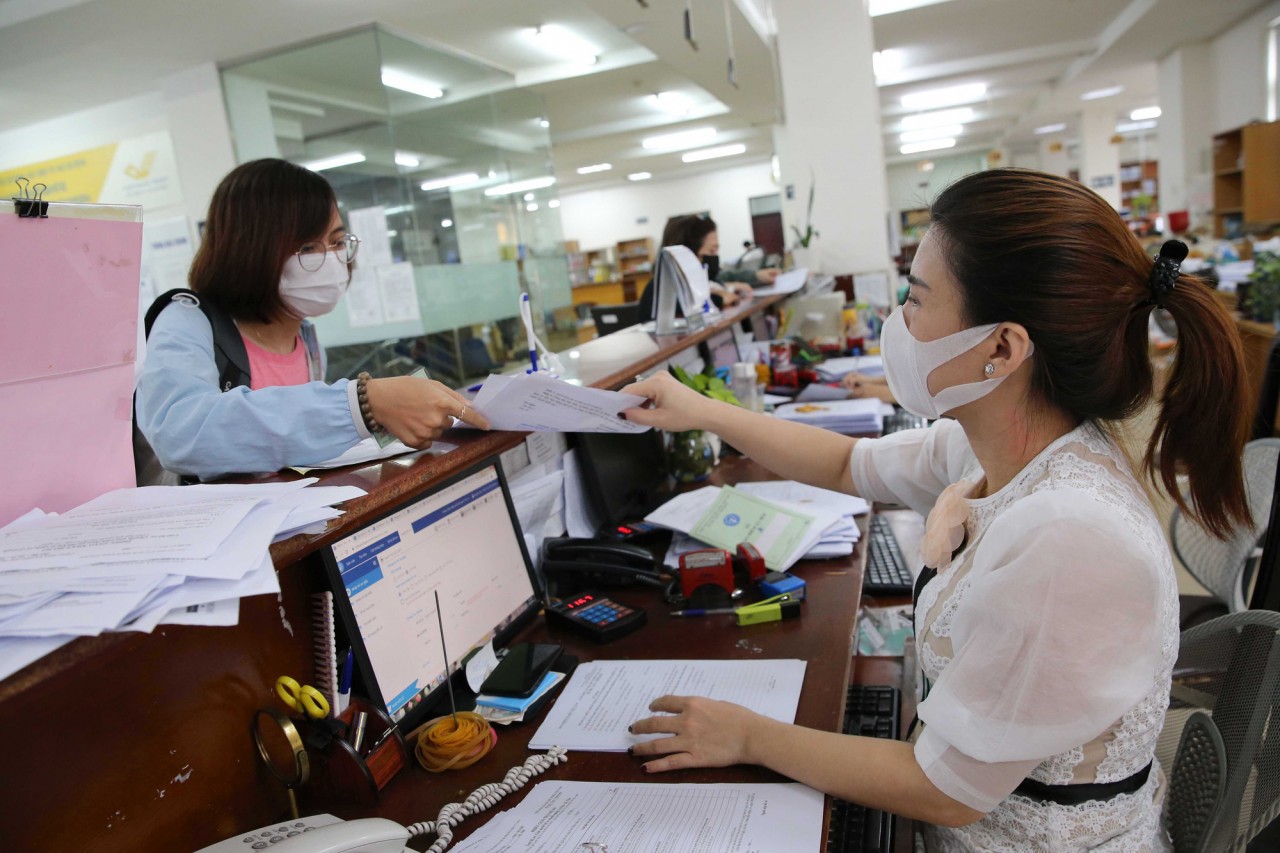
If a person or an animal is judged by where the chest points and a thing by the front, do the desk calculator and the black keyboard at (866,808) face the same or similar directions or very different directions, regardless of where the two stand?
same or similar directions

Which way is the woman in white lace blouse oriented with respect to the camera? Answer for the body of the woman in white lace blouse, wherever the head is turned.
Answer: to the viewer's left

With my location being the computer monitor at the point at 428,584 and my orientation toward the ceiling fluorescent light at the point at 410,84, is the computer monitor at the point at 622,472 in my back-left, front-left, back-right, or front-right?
front-right

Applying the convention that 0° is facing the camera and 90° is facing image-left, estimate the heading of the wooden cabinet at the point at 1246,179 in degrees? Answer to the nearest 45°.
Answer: approximately 45°

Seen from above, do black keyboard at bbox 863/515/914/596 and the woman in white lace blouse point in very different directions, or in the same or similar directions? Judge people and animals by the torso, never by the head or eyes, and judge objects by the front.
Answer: very different directions

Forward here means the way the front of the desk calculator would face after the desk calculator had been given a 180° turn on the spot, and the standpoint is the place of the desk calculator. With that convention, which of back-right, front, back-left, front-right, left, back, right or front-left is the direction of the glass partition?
front-right

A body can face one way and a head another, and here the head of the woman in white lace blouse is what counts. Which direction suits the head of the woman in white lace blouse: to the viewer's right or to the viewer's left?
to the viewer's left

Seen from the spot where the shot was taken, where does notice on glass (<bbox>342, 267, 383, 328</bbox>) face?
facing the viewer

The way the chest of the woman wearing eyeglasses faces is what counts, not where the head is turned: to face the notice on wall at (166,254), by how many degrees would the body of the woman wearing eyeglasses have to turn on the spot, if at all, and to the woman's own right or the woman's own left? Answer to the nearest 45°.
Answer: approximately 135° to the woman's own left

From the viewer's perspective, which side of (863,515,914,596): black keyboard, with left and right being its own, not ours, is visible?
right

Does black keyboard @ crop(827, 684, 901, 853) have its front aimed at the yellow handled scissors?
no

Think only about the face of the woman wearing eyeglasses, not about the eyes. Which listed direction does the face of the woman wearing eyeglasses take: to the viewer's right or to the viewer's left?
to the viewer's right

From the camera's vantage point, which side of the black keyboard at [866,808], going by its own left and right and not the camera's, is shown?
right

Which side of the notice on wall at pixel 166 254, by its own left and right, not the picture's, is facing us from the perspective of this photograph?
front
